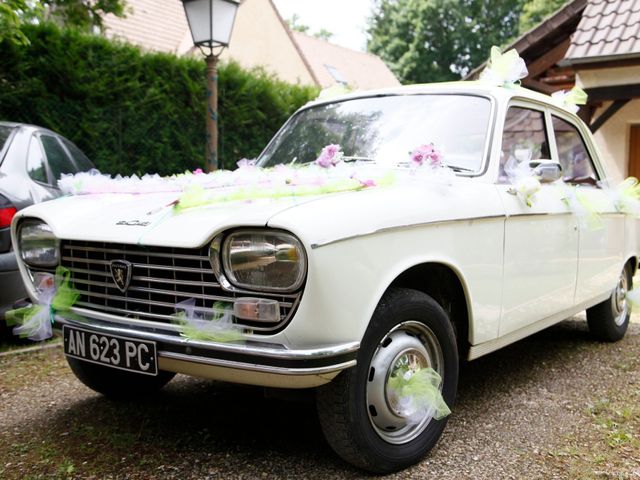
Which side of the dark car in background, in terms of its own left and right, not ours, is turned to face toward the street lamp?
front

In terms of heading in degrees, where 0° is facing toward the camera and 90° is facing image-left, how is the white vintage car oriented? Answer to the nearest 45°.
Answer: approximately 45°

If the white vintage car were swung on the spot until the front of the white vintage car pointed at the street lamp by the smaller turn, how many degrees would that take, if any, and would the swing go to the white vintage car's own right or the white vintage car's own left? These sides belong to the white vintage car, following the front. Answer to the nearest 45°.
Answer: approximately 135° to the white vintage car's own right

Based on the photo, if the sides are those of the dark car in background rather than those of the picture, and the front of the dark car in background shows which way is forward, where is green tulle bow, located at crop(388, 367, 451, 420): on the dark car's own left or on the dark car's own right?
on the dark car's own right

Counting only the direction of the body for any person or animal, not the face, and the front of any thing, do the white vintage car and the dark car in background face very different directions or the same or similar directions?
very different directions

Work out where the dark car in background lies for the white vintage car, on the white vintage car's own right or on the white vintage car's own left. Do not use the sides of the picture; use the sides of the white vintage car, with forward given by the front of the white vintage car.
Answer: on the white vintage car's own right

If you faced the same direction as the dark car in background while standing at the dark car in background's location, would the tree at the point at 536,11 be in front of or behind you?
in front

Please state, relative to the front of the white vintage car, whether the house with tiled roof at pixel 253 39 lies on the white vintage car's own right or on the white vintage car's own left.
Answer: on the white vintage car's own right

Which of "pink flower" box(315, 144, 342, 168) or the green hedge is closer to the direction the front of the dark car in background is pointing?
the green hedge

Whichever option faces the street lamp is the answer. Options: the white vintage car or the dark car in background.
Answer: the dark car in background

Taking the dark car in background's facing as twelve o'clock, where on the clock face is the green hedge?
The green hedge is roughly at 11 o'clock from the dark car in background.

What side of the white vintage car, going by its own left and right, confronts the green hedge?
right

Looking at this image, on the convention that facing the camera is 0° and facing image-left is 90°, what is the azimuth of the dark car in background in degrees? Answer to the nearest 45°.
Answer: approximately 225°

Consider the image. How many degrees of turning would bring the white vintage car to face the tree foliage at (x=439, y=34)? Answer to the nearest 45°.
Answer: approximately 135° to its right

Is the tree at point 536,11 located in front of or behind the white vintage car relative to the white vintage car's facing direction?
behind

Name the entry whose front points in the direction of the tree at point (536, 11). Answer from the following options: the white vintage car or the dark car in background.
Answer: the dark car in background

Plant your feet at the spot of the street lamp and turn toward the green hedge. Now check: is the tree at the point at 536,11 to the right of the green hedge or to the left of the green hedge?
right

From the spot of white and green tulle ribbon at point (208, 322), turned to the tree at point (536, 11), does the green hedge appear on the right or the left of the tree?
left
